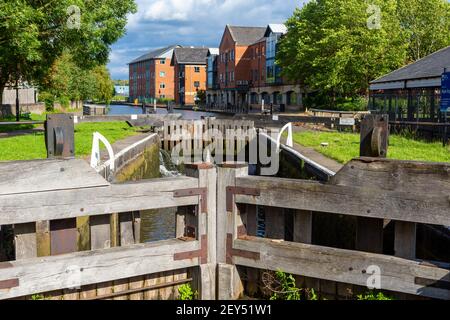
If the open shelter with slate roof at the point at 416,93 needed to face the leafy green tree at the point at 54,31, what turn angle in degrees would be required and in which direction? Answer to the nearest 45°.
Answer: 0° — it already faces it

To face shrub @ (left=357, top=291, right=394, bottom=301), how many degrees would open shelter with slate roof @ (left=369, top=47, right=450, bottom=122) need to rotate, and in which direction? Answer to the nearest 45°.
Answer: approximately 45° to its left

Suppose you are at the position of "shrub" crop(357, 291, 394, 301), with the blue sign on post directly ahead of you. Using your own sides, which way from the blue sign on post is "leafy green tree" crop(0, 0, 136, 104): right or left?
left

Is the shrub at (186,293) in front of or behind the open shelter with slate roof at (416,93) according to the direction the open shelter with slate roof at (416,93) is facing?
in front

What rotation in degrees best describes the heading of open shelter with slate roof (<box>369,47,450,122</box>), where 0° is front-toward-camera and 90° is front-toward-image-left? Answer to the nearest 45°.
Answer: approximately 45°

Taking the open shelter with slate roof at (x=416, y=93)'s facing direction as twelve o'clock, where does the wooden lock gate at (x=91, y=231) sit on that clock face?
The wooden lock gate is roughly at 11 o'clock from the open shelter with slate roof.

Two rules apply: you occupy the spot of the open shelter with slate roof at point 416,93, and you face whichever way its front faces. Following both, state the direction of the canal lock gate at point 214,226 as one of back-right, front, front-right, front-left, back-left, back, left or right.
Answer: front-left
